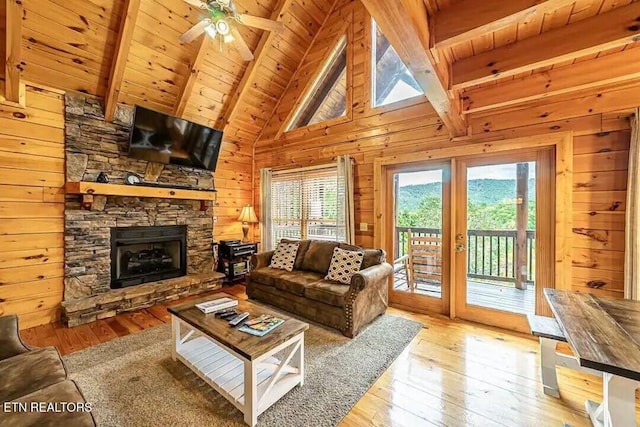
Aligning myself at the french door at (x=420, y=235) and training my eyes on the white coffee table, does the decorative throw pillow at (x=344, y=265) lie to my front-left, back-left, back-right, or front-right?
front-right

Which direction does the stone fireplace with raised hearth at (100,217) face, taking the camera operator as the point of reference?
facing the viewer and to the right of the viewer

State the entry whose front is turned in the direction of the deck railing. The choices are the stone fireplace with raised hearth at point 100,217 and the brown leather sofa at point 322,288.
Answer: the stone fireplace with raised hearth

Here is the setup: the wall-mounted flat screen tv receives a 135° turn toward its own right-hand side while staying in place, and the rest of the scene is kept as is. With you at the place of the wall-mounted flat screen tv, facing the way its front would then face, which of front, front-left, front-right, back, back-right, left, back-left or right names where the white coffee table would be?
left

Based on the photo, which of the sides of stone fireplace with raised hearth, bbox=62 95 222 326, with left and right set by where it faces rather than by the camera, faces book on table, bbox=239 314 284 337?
front

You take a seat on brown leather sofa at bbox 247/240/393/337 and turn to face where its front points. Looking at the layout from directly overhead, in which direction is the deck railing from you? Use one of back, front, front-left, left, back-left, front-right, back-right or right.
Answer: back-left

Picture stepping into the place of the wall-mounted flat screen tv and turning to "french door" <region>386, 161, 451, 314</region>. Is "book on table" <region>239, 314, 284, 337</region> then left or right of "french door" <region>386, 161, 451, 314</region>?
right

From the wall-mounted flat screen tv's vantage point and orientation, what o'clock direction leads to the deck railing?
The deck railing is roughly at 12 o'clock from the wall-mounted flat screen tv.

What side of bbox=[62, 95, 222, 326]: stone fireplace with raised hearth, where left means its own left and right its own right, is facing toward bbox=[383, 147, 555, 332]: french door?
front

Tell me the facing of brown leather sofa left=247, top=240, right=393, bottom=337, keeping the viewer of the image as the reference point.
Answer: facing the viewer and to the left of the viewer

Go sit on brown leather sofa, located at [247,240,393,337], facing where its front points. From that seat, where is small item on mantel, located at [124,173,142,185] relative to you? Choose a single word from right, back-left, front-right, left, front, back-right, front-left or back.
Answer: front-right

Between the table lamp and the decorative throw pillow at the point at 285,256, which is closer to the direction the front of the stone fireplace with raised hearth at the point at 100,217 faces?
the decorative throw pillow

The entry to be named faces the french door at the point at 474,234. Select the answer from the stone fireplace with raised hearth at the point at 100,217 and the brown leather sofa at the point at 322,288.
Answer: the stone fireplace with raised hearth
